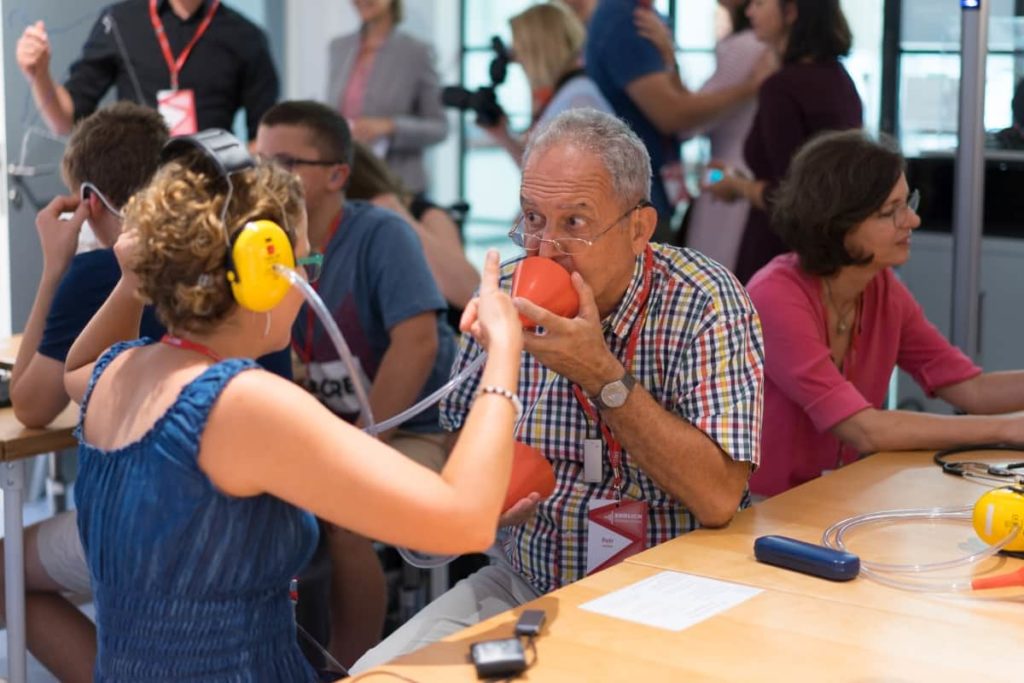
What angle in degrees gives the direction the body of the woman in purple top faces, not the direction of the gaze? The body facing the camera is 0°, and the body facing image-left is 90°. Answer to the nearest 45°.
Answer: approximately 90°

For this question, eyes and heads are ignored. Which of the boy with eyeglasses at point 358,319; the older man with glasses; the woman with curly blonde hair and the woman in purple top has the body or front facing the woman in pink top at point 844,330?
the woman with curly blonde hair

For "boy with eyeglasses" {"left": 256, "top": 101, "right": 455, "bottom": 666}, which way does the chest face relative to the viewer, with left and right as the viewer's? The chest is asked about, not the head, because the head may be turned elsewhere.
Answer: facing the viewer and to the left of the viewer

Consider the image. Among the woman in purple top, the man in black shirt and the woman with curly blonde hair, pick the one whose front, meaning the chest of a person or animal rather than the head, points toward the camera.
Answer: the man in black shirt

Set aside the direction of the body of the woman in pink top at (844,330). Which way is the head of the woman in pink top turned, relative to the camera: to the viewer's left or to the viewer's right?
to the viewer's right

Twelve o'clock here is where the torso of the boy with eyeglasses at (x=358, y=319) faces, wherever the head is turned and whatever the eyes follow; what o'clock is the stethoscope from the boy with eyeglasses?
The stethoscope is roughly at 9 o'clock from the boy with eyeglasses.

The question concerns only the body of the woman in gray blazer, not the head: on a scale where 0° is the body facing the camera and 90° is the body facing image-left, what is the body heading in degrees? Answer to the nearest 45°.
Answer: approximately 45°

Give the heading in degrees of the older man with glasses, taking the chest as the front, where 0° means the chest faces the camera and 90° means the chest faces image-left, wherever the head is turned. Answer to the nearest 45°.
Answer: approximately 45°

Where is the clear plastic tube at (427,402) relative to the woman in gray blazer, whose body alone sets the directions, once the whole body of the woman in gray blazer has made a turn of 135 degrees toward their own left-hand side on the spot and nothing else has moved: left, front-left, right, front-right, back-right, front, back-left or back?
right

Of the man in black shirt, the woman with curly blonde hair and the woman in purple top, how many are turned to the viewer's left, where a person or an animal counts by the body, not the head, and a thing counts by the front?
1

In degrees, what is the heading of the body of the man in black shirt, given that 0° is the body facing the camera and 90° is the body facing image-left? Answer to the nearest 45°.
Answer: approximately 0°

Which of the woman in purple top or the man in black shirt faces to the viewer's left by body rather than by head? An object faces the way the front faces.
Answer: the woman in purple top

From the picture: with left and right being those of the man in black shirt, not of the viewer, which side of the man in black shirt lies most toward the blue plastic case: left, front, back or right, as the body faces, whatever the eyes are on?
front

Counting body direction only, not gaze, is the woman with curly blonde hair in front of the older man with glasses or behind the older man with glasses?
in front
